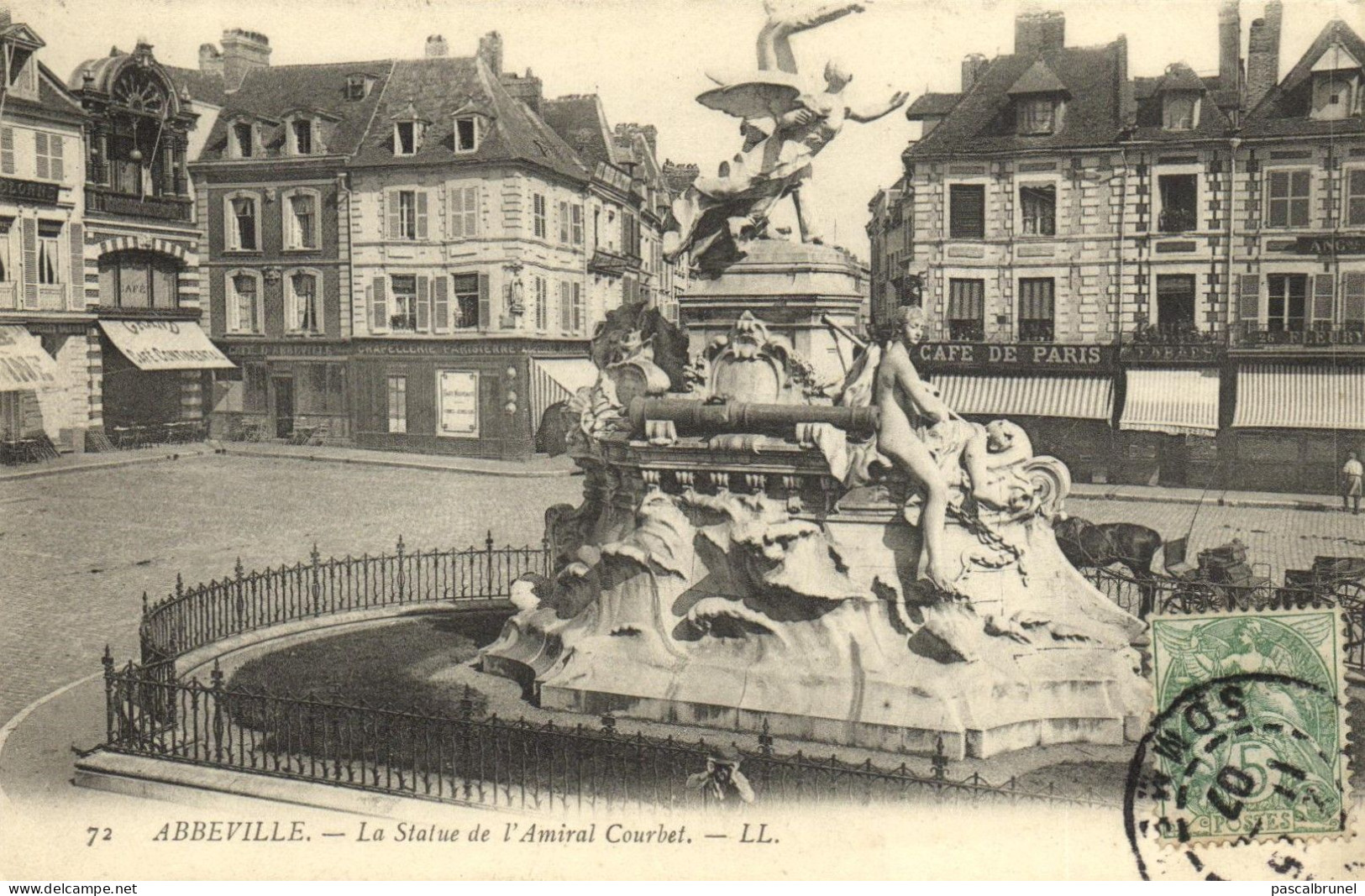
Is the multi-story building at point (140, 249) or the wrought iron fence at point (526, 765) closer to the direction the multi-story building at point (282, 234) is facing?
the wrought iron fence

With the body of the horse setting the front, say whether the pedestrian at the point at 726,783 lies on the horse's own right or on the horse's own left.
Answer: on the horse's own left

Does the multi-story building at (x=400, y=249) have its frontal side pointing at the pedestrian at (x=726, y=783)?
yes

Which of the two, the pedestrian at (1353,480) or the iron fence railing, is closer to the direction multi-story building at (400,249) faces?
the iron fence railing

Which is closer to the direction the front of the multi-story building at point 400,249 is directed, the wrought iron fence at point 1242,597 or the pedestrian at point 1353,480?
the wrought iron fence

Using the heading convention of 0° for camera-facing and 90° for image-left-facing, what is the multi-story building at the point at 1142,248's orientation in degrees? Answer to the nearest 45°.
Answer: approximately 0°

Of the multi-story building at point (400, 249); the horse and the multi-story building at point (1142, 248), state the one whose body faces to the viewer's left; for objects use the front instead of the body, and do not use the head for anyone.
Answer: the horse
